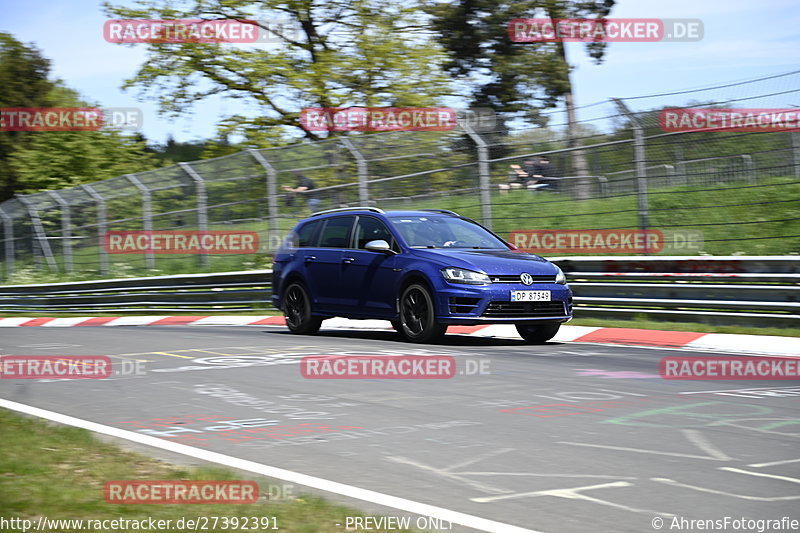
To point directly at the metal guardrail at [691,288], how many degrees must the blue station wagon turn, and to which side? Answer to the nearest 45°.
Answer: approximately 45° to its left

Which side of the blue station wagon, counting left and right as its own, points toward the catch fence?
left

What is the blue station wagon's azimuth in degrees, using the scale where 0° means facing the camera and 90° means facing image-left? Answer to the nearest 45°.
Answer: approximately 315°

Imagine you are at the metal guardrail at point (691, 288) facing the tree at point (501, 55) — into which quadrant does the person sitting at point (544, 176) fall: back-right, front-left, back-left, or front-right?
front-left

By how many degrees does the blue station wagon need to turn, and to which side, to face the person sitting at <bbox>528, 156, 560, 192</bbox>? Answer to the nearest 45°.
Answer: approximately 90° to its left

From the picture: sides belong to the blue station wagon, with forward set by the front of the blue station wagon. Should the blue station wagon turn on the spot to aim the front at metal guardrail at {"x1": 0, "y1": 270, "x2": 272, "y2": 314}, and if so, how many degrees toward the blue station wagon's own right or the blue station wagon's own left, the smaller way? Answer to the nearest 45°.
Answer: approximately 180°

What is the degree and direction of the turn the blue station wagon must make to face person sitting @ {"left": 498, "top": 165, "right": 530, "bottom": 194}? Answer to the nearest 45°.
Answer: approximately 90° to its left

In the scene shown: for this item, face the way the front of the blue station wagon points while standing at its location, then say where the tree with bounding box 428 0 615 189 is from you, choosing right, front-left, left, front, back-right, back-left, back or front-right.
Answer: back-left
